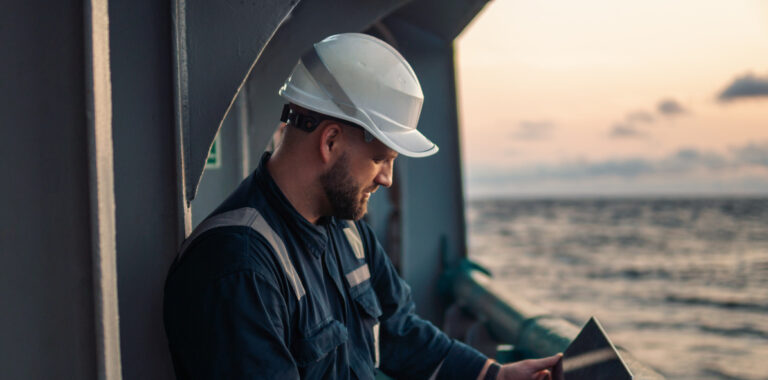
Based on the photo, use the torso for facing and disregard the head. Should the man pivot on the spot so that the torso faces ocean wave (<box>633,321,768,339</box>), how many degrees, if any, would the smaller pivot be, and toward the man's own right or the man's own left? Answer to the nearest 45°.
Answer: approximately 90° to the man's own left

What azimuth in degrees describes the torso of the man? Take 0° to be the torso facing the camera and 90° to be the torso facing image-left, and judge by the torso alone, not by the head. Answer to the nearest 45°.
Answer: approximately 315°

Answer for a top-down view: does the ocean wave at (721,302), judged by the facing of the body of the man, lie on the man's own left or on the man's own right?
on the man's own left

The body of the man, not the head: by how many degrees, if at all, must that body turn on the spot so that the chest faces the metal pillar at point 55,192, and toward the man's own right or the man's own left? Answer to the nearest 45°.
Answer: approximately 90° to the man's own right

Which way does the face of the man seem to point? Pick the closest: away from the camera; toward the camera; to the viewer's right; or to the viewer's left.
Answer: to the viewer's right

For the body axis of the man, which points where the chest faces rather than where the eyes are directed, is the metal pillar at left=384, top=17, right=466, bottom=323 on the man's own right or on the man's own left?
on the man's own left

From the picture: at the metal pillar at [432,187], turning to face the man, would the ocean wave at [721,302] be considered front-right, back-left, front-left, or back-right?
back-left
